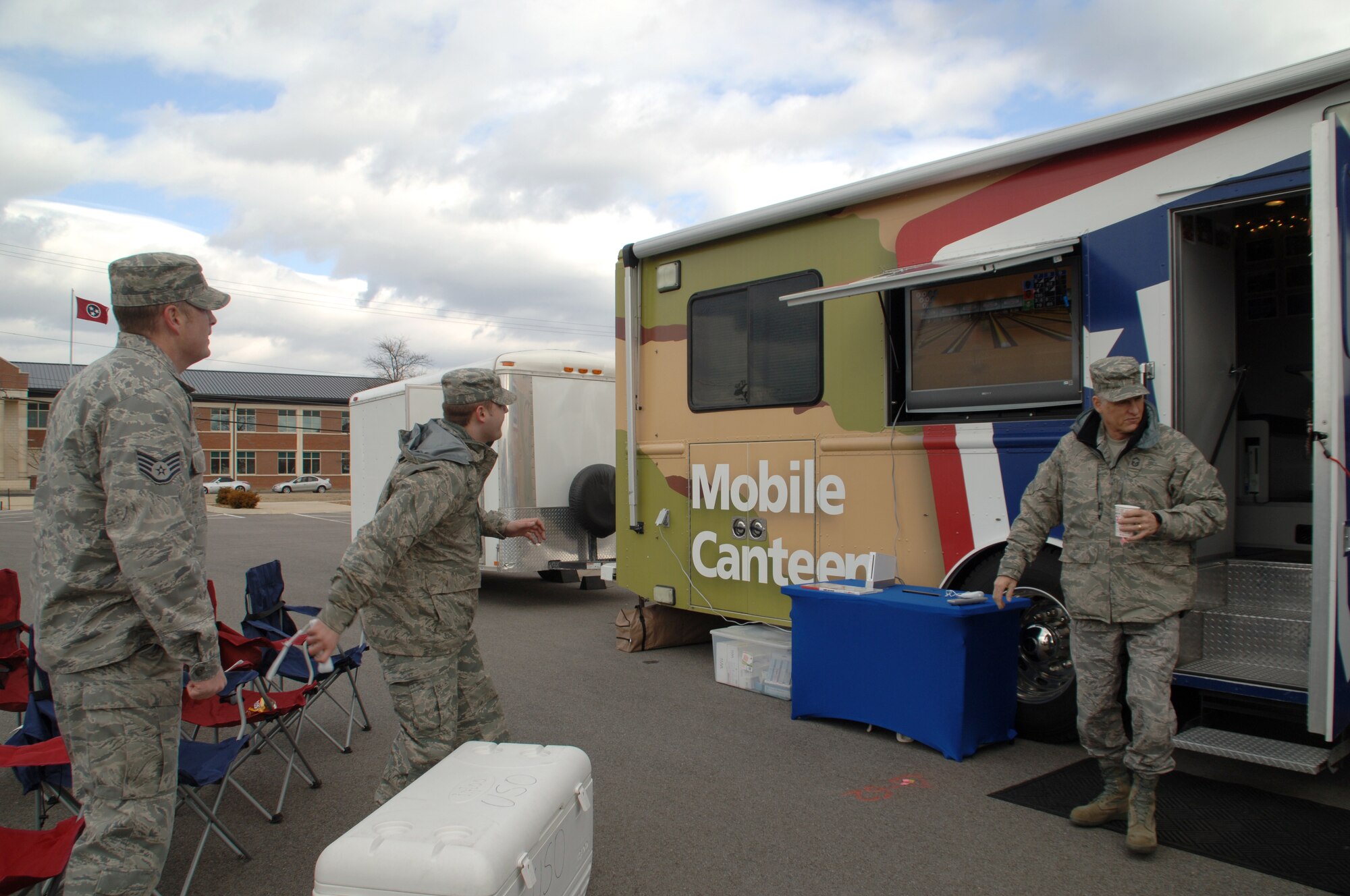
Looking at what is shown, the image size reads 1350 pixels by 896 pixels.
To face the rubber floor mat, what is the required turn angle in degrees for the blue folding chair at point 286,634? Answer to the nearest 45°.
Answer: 0° — it already faces it

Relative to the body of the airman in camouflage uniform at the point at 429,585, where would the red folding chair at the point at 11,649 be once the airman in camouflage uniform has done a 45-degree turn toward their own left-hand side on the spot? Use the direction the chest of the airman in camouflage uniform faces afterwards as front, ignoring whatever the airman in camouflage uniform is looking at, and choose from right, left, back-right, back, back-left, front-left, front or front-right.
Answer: left

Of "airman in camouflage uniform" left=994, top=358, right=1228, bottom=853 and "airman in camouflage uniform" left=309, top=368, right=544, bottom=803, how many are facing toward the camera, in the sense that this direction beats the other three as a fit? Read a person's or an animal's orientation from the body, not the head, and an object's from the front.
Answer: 1

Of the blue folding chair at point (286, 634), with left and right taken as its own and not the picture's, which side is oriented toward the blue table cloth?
front

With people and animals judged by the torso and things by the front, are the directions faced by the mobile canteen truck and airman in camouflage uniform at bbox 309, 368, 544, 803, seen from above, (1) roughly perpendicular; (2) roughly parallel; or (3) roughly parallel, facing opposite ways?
roughly perpendicular

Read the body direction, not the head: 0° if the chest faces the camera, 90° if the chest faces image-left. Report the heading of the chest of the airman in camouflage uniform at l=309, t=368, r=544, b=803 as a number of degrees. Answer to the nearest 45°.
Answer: approximately 270°

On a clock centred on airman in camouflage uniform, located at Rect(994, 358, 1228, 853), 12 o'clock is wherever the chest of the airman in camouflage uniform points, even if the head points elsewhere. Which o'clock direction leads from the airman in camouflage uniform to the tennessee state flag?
The tennessee state flag is roughly at 4 o'clock from the airman in camouflage uniform.

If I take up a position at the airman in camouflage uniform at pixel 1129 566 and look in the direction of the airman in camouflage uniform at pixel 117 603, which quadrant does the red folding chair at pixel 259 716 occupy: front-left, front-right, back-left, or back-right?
front-right

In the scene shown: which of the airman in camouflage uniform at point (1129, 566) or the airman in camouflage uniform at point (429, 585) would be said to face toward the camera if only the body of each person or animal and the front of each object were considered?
the airman in camouflage uniform at point (1129, 566)

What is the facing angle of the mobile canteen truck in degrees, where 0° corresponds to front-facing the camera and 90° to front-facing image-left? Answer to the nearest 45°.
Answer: approximately 315°

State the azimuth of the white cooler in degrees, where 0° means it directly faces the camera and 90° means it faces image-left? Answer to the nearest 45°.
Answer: approximately 315°

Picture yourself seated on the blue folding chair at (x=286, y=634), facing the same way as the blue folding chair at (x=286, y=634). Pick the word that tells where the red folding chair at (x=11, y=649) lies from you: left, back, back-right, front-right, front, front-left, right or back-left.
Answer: back-right

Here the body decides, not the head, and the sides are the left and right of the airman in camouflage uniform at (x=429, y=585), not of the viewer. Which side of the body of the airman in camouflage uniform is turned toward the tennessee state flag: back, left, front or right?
left

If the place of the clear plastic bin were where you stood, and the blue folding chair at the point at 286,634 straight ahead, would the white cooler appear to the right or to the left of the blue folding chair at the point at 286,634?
left

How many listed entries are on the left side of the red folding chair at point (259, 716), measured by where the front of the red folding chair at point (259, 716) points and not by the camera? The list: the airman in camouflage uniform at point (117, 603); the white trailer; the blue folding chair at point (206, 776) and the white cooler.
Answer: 1

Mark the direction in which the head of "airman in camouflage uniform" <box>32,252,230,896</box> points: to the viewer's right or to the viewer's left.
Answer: to the viewer's right

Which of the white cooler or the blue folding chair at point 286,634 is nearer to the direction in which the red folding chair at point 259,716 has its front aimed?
the white cooler

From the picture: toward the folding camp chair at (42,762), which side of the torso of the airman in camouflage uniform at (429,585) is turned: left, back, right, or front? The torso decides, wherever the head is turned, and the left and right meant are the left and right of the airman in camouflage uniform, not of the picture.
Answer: back

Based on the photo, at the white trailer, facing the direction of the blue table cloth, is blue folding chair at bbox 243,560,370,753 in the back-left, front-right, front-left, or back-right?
front-right
